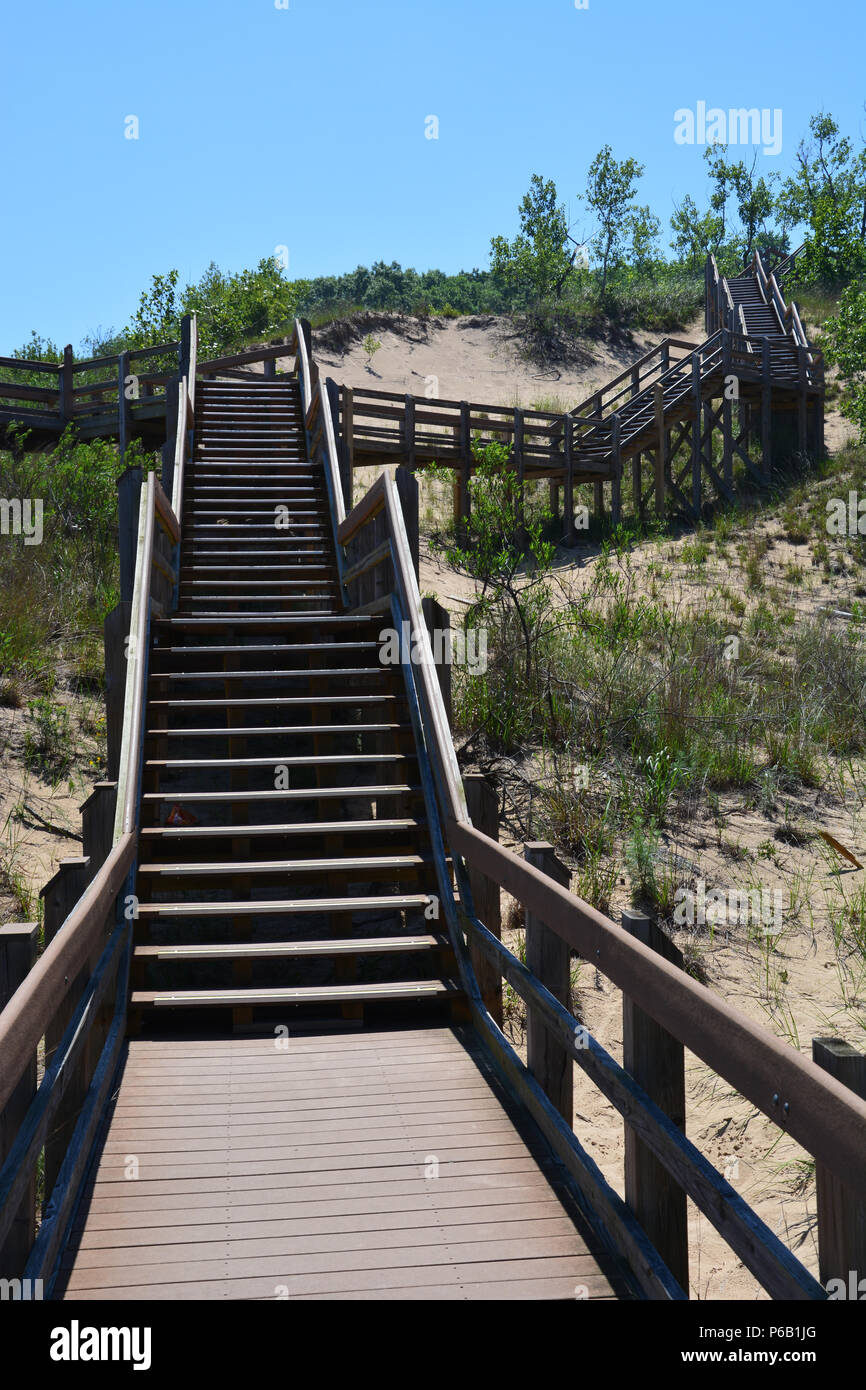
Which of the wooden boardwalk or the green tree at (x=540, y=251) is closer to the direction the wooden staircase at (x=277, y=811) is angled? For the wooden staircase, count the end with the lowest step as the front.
the wooden boardwalk

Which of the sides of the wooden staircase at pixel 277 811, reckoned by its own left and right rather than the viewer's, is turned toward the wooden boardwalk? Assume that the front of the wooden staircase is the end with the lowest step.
front

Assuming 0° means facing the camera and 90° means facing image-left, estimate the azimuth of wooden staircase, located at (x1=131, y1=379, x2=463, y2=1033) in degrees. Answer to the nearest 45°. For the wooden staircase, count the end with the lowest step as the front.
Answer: approximately 0°

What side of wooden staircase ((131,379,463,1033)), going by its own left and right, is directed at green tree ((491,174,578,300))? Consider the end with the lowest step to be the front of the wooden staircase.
back

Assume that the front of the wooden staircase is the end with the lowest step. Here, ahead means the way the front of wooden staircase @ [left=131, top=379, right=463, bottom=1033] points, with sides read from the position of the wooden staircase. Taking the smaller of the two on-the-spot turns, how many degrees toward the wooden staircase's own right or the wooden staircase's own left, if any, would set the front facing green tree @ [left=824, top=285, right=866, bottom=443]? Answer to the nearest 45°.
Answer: approximately 135° to the wooden staircase's own left
